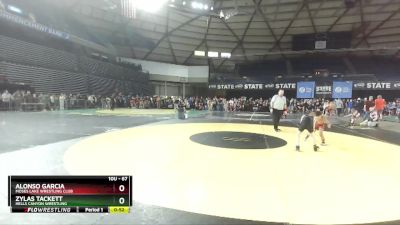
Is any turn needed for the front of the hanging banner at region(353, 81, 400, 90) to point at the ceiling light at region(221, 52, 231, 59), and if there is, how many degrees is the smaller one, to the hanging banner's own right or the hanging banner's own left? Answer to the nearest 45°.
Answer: approximately 90° to the hanging banner's own right

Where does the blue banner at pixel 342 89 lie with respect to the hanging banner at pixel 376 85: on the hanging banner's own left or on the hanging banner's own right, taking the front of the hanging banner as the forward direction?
on the hanging banner's own right

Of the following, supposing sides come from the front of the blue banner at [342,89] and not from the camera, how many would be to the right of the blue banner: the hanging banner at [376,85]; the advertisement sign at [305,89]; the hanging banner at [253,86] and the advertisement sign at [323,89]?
3

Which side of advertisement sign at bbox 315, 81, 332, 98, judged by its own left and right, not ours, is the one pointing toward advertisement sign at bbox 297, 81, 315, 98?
right

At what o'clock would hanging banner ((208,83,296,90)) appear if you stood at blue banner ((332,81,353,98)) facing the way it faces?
The hanging banner is roughly at 3 o'clock from the blue banner.

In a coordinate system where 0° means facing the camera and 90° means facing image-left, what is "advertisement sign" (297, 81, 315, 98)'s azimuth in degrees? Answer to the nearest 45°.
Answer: approximately 0°

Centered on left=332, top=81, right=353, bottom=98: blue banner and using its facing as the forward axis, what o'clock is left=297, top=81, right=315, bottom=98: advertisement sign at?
The advertisement sign is roughly at 3 o'clock from the blue banner.
